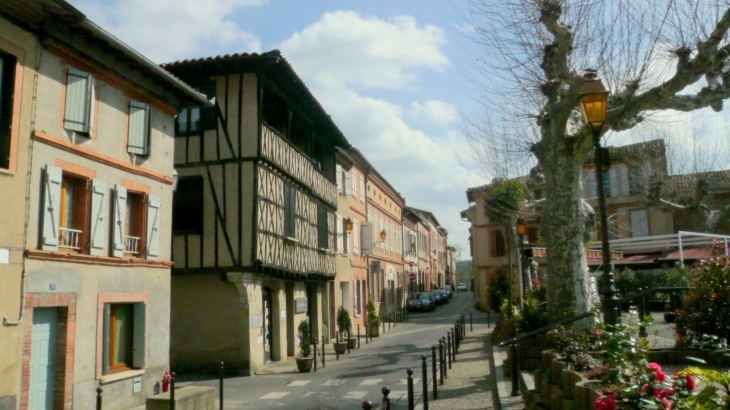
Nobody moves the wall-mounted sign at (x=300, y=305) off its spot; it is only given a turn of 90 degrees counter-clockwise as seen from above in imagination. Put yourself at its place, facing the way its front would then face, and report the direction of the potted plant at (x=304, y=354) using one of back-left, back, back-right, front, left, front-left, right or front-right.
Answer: back-right

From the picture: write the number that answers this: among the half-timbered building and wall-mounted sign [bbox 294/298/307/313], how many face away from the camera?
0

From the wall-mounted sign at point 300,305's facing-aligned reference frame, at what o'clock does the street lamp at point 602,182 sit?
The street lamp is roughly at 1 o'clock from the wall-mounted sign.

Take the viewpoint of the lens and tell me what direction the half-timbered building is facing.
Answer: facing the viewer and to the right of the viewer

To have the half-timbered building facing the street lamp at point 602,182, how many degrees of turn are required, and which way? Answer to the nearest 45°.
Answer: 0° — it already faces it
